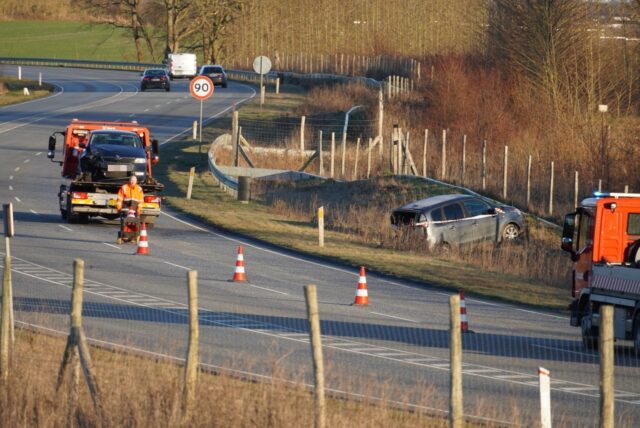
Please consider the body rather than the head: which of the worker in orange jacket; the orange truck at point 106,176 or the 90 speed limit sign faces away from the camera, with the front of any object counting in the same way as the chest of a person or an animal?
the orange truck

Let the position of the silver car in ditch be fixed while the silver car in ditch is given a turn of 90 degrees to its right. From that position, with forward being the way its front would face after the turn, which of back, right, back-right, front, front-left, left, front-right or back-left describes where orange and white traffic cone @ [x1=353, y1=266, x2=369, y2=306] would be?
front-right

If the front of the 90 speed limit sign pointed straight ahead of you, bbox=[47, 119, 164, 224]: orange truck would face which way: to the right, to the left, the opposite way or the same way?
the opposite way

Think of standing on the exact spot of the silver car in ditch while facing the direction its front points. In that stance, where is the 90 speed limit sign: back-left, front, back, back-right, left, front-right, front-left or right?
left

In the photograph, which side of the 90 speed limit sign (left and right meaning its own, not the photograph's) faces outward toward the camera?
front

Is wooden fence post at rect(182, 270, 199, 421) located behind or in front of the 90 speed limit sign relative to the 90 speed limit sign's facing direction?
in front

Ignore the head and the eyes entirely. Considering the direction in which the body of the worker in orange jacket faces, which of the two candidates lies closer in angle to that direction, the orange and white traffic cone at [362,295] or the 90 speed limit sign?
the orange and white traffic cone

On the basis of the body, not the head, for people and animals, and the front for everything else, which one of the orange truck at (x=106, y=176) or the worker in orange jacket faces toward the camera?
the worker in orange jacket

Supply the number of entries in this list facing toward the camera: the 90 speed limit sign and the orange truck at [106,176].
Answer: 1

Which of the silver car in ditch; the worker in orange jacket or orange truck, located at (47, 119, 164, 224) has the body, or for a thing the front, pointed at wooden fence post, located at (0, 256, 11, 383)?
the worker in orange jacket

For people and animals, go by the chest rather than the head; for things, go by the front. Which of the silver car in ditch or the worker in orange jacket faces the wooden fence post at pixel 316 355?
the worker in orange jacket

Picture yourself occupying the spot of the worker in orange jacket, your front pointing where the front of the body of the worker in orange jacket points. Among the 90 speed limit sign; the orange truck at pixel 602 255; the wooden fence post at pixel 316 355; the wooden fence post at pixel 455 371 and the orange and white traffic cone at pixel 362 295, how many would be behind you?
1

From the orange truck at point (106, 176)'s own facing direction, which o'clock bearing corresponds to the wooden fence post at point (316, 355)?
The wooden fence post is roughly at 6 o'clock from the orange truck.

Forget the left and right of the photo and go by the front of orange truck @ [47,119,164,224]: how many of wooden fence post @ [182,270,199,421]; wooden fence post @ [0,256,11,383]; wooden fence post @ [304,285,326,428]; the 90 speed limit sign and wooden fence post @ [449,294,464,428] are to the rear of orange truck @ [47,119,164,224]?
4

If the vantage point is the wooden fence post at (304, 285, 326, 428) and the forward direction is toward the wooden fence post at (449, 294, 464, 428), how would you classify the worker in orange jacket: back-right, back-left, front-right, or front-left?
back-left

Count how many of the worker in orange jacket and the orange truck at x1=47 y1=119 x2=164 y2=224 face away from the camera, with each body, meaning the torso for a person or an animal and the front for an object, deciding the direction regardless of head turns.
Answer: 1

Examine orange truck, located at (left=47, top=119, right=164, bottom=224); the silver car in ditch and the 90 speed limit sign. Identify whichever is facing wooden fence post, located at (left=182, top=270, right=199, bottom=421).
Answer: the 90 speed limit sign

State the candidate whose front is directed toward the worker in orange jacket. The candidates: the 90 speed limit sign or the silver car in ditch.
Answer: the 90 speed limit sign

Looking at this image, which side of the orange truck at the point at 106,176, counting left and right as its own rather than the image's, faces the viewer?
back

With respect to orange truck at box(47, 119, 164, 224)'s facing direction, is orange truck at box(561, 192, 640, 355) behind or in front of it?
behind

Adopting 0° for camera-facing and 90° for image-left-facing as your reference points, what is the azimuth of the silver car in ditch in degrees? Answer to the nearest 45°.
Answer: approximately 225°
